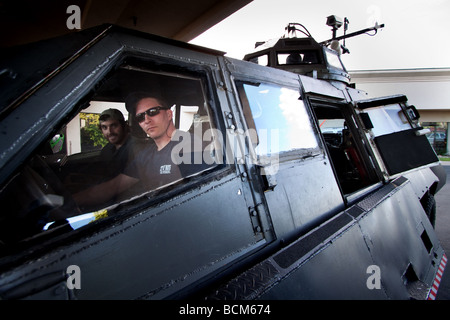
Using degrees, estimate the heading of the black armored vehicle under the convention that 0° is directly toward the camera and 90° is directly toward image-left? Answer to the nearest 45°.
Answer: approximately 45°
